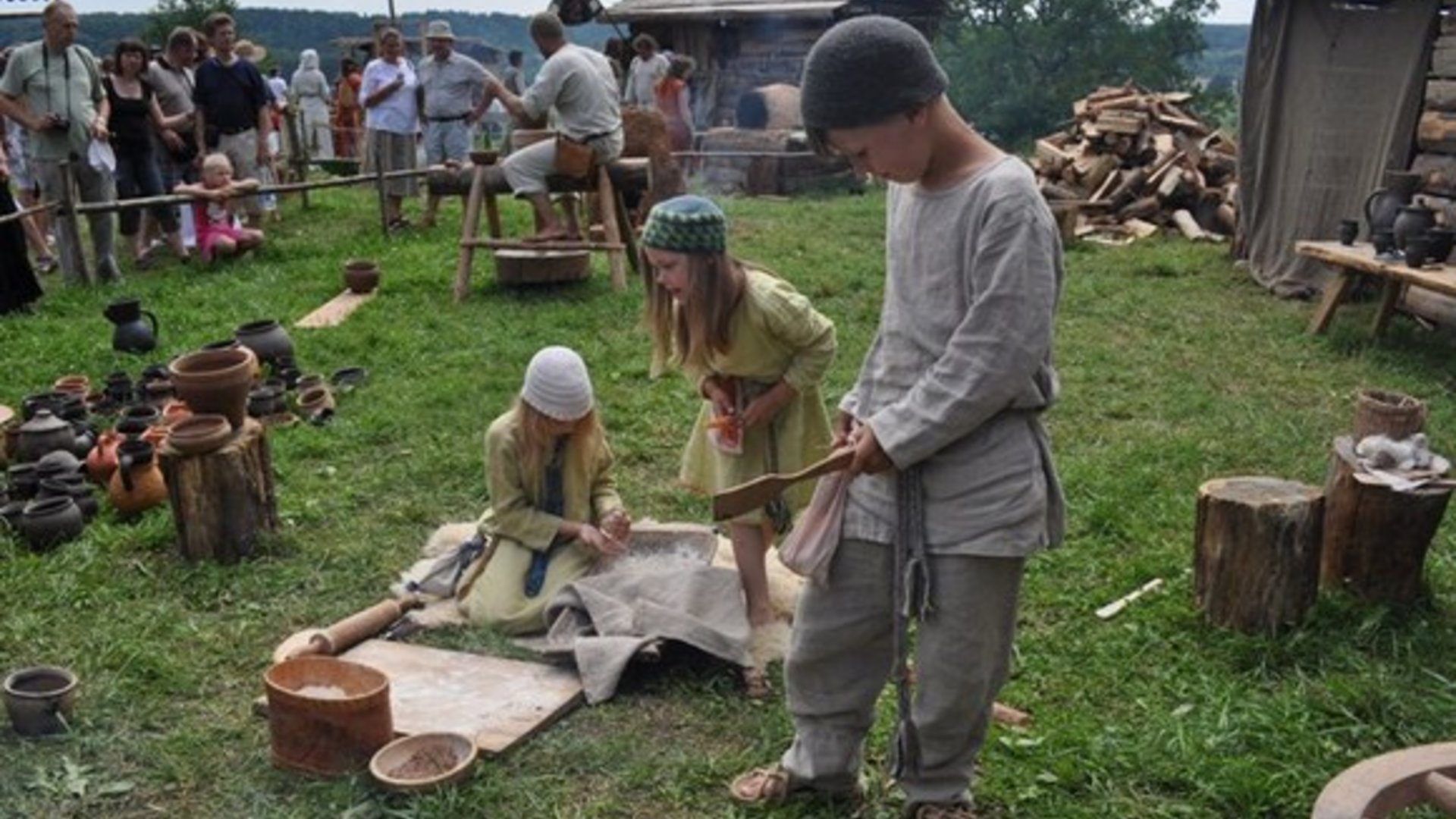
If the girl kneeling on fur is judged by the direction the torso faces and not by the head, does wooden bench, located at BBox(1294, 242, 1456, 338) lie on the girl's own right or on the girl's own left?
on the girl's own left

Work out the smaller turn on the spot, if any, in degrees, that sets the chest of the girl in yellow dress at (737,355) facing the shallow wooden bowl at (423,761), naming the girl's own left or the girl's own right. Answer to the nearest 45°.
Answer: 0° — they already face it

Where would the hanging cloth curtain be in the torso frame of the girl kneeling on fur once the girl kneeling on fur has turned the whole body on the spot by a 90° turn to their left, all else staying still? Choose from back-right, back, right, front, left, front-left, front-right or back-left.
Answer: front

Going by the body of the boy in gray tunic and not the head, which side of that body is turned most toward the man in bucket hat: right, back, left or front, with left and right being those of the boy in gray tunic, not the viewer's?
right

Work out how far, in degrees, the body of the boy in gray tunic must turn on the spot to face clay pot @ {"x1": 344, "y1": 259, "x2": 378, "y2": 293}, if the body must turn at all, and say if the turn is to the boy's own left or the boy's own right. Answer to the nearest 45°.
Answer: approximately 90° to the boy's own right

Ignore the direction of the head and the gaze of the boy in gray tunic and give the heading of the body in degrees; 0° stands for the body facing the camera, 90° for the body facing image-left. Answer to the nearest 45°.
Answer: approximately 45°

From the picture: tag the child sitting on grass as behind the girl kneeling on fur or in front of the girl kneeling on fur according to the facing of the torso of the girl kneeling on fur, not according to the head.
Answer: behind

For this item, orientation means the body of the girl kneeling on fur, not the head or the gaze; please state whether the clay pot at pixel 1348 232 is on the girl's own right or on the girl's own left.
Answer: on the girl's own left

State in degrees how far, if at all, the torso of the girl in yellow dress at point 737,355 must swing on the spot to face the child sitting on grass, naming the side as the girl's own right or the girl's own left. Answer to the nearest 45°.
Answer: approximately 90° to the girl's own right

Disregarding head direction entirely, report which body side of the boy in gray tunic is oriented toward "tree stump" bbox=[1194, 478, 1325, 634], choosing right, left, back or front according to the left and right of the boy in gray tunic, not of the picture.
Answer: back

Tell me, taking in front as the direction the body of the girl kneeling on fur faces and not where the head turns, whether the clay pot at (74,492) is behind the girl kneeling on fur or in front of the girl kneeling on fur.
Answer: behind

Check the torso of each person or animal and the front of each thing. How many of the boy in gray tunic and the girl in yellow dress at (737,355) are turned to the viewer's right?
0

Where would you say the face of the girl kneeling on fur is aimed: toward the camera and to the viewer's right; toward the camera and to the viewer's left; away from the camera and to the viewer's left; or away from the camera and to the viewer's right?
toward the camera and to the viewer's right

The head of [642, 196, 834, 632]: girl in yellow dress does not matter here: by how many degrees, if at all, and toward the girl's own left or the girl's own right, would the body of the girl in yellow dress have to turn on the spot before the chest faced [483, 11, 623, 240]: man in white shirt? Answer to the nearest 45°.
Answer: approximately 135° to the girl's own right

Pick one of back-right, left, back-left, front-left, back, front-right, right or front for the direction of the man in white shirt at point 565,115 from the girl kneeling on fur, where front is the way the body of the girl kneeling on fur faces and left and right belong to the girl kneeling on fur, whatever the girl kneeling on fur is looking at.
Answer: back-left

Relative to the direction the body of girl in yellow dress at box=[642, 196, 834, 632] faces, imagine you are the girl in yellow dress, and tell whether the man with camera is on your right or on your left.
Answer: on your right
